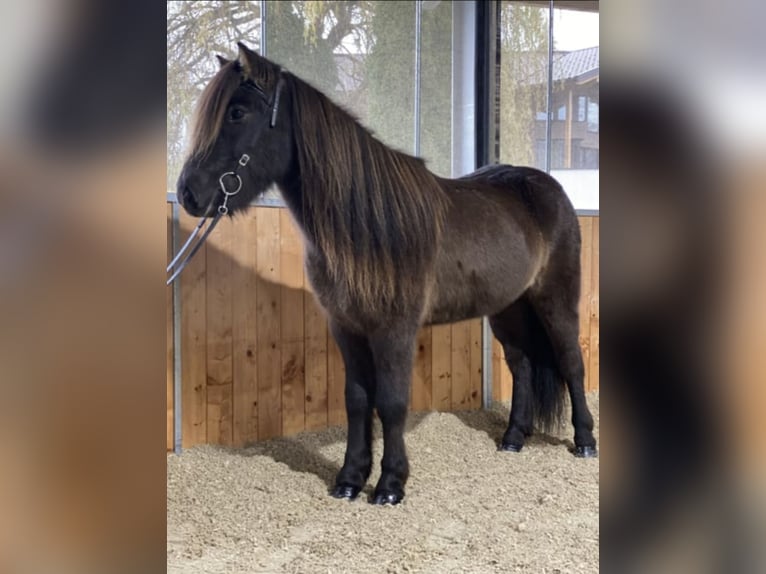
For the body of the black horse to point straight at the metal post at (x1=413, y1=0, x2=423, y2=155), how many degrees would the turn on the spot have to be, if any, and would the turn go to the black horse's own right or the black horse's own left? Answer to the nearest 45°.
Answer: approximately 135° to the black horse's own right

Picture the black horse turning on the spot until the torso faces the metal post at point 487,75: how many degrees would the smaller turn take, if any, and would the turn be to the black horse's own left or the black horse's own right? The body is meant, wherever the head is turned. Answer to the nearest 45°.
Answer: approximately 135° to the black horse's own right

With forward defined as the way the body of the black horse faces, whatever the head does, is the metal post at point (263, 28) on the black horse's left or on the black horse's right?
on the black horse's right

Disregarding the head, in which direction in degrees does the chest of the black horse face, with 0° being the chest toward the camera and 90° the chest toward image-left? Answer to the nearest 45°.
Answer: approximately 45°

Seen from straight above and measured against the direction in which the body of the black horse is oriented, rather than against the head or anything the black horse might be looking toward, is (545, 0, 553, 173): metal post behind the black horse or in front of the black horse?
behind
